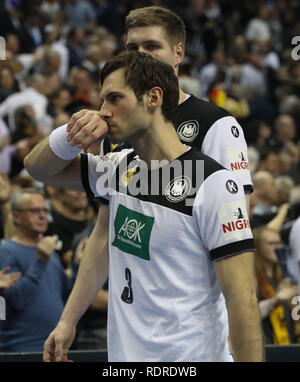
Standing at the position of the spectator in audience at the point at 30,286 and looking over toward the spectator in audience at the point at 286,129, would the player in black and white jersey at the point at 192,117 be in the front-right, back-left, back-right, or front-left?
back-right

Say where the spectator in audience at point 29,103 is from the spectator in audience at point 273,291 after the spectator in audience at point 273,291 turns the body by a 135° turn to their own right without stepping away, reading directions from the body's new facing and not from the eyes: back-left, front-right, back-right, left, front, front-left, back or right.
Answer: front-right

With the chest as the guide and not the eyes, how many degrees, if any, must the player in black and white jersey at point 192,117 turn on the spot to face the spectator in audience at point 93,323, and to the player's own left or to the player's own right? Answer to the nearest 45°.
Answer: approximately 135° to the player's own right

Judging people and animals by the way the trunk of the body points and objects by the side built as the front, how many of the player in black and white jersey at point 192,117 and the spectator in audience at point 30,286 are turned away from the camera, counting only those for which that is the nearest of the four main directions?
0

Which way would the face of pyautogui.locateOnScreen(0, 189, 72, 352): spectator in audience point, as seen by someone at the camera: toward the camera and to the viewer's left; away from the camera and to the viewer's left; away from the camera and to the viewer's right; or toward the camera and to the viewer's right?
toward the camera and to the viewer's right

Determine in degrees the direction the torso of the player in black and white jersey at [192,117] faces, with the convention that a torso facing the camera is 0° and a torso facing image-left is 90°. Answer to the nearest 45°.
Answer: approximately 45°

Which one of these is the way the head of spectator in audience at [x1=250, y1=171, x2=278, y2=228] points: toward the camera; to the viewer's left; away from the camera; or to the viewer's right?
toward the camera

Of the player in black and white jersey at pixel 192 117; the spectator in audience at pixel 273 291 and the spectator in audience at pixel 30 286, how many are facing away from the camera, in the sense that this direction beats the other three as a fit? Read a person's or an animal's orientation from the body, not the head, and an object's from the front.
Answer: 0

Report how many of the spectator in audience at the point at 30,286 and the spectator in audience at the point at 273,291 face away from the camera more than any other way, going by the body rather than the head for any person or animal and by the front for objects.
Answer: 0

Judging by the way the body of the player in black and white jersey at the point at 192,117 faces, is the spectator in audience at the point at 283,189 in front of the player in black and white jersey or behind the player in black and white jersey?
behind

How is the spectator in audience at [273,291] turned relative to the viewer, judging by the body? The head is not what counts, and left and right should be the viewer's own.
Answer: facing the viewer and to the right of the viewer

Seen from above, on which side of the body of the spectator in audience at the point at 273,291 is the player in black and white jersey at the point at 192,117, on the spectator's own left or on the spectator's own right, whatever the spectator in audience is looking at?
on the spectator's own right

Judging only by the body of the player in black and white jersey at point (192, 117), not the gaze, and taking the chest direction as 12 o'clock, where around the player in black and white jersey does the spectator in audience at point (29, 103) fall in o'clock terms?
The spectator in audience is roughly at 4 o'clock from the player in black and white jersey.

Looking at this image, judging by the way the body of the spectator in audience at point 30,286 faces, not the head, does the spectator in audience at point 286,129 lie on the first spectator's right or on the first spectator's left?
on the first spectator's left
